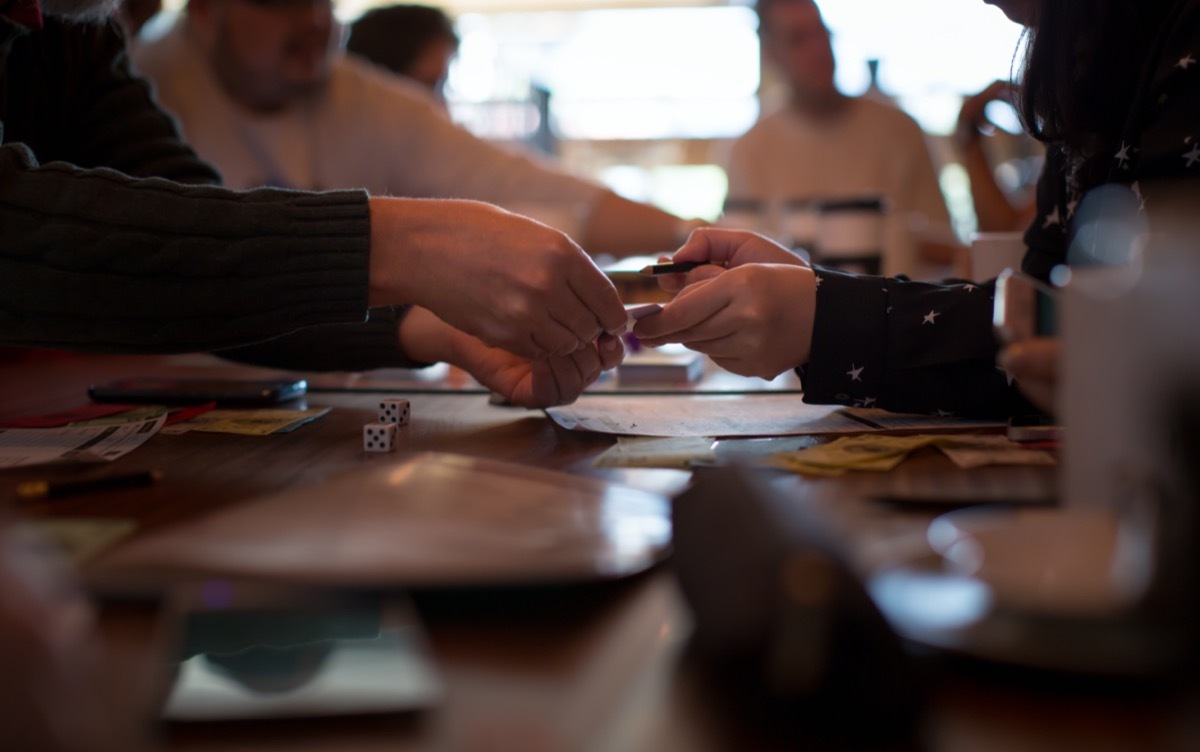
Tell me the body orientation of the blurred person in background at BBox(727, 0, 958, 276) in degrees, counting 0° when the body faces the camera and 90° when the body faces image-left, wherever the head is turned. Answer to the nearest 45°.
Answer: approximately 0°

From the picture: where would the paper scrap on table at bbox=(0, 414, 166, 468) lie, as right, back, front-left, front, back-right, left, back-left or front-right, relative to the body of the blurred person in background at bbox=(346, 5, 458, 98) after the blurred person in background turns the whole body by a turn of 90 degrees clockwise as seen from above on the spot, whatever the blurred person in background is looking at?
front

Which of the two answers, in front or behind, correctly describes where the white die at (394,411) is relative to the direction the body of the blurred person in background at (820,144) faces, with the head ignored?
in front

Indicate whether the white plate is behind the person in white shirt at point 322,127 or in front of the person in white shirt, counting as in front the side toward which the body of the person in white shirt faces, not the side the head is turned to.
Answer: in front

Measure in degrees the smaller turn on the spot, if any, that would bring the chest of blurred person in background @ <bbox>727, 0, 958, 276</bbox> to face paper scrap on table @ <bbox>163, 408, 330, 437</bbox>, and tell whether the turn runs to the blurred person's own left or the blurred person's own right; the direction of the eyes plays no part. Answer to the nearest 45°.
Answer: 0° — they already face it

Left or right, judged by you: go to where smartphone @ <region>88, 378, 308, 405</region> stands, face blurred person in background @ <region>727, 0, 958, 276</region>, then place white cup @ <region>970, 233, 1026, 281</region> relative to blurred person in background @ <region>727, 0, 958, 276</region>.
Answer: right

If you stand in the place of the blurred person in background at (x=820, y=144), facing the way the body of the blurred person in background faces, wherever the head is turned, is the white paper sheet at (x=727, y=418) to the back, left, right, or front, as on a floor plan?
front
